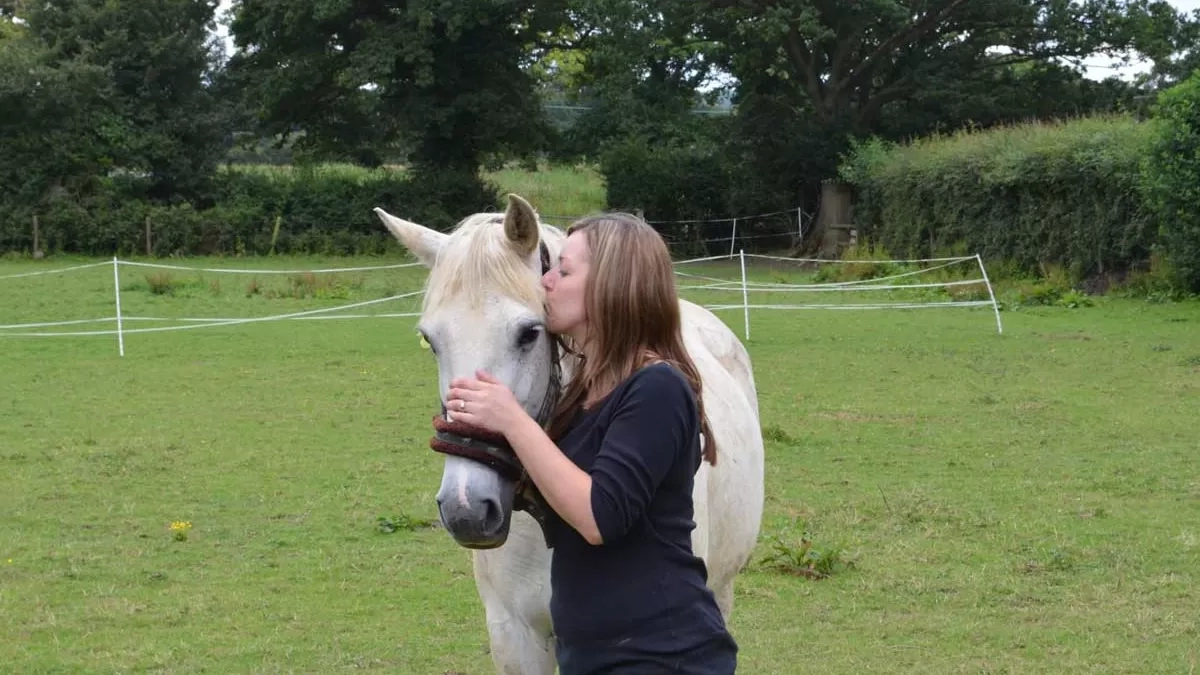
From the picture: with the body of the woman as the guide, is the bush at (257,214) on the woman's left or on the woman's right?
on the woman's right

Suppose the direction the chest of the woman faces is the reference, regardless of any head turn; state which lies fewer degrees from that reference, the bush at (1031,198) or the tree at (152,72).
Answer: the tree

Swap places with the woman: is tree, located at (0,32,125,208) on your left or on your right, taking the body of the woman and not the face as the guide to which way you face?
on your right

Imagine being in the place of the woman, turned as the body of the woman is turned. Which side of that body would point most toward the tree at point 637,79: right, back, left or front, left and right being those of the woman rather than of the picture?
right

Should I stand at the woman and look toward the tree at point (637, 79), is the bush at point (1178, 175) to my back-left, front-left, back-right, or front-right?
front-right

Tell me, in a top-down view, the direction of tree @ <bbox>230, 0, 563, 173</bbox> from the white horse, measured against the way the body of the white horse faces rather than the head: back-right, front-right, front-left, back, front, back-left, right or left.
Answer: back-right

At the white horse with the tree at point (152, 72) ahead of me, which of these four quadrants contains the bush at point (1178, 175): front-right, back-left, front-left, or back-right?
front-right

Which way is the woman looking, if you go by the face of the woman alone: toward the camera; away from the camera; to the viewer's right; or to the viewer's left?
to the viewer's left

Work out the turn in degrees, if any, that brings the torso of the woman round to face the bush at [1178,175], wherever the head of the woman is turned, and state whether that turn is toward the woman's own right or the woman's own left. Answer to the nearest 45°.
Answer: approximately 135° to the woman's own right

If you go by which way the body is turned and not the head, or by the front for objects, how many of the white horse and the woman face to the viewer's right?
0

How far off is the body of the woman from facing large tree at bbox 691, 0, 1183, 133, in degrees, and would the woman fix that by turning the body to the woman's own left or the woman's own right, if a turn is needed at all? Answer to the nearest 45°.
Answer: approximately 90° to the woman's own right

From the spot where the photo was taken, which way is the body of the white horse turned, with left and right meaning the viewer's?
facing the viewer and to the left of the viewer

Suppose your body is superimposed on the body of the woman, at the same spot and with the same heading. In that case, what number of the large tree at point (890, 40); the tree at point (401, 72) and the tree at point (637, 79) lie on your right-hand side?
3

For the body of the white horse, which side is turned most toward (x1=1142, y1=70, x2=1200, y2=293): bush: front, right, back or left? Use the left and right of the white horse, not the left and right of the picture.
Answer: back

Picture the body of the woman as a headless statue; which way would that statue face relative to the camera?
to the viewer's left
